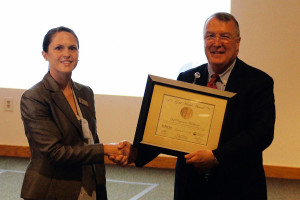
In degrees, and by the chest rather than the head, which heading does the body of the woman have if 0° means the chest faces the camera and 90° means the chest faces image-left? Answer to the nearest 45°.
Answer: approximately 315°

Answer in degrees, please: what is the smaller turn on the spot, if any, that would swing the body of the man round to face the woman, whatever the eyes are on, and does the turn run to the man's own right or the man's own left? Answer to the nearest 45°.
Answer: approximately 45° to the man's own right

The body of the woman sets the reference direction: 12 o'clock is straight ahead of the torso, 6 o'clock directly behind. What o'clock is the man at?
The man is roughly at 11 o'clock from the woman.

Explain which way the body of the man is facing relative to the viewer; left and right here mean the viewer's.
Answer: facing the viewer and to the left of the viewer

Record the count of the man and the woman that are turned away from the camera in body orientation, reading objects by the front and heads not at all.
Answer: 0
